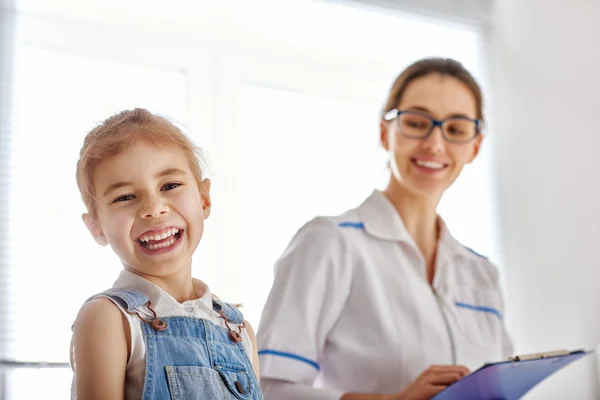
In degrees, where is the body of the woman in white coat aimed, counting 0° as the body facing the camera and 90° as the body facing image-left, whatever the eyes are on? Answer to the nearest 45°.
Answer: approximately 315°

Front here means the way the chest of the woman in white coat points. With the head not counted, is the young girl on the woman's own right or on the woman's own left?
on the woman's own right

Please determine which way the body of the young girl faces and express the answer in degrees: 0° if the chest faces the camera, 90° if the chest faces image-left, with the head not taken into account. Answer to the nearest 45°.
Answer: approximately 315°

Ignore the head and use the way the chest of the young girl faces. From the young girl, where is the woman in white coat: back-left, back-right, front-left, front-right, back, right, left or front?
left

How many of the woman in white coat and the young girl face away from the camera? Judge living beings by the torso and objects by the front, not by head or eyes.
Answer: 0
